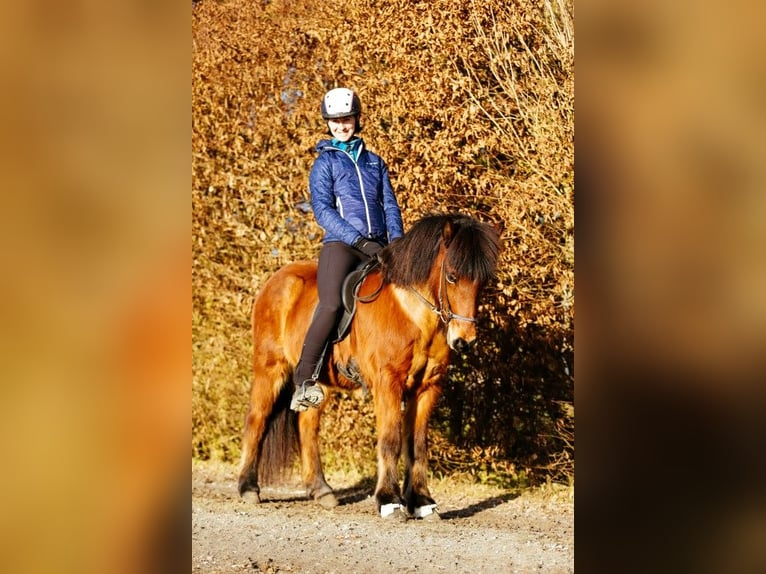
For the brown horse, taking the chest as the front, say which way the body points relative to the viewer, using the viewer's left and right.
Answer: facing the viewer and to the right of the viewer
